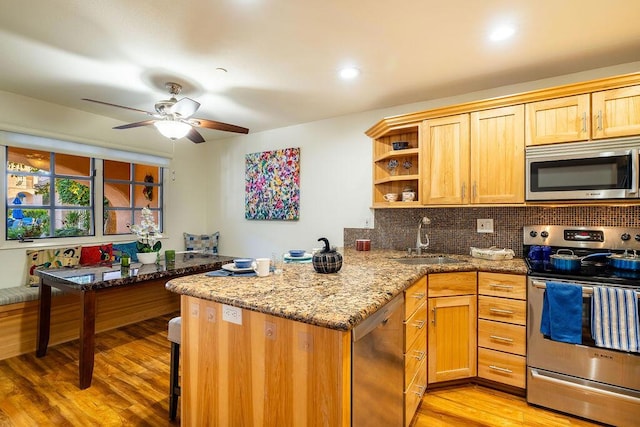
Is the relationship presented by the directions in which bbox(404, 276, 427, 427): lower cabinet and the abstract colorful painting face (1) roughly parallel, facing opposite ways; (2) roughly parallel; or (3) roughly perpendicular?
roughly perpendicular

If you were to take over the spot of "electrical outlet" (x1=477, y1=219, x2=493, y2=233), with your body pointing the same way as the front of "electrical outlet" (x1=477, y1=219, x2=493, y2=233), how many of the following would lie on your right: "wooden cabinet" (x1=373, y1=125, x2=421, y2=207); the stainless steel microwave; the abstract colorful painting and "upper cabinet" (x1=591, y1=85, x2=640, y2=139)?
2

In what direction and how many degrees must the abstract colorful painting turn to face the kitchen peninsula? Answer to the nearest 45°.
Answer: approximately 45° to its left

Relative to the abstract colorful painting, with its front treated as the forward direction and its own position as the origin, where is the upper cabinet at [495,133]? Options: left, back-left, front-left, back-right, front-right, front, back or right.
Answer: left

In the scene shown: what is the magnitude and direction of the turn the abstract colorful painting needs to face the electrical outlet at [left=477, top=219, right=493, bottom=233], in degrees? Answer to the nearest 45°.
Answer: approximately 90° to its left
